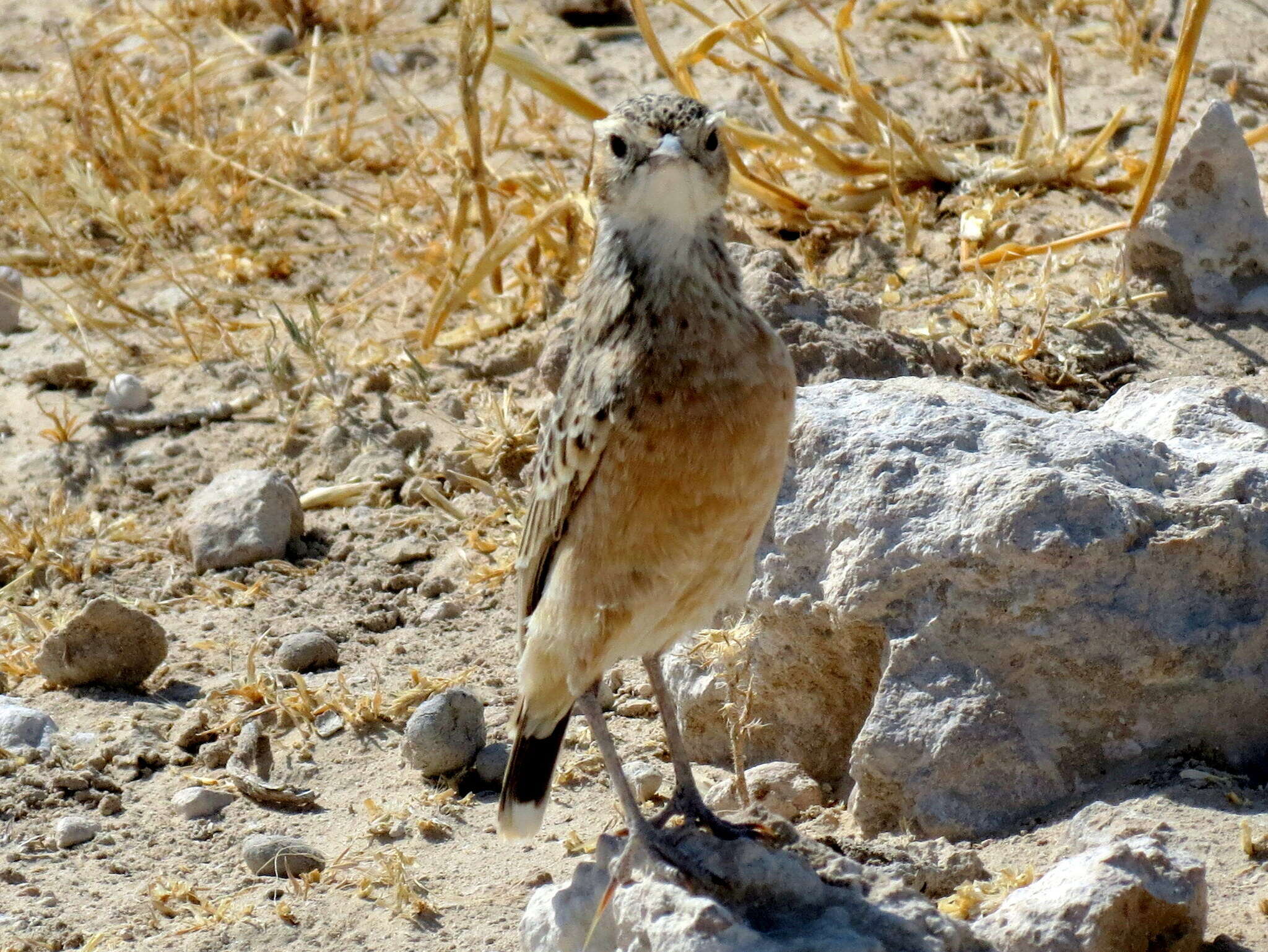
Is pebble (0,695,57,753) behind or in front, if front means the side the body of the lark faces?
behind

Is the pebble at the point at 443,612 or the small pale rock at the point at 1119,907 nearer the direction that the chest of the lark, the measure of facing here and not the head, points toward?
the small pale rock

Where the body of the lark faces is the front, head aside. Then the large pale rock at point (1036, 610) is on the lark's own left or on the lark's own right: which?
on the lark's own left

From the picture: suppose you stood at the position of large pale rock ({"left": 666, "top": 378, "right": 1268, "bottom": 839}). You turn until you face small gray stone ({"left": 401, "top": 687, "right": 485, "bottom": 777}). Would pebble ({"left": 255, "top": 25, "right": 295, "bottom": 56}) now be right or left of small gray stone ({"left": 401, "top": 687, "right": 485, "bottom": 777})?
right

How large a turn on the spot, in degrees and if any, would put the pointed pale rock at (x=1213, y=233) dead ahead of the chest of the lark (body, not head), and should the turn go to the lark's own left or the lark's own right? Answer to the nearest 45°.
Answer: approximately 90° to the lark's own left

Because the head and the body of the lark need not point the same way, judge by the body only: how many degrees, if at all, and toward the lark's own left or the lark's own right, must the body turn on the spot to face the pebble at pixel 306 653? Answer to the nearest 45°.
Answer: approximately 180°

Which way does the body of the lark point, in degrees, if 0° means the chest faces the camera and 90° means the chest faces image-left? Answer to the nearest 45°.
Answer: approximately 315°

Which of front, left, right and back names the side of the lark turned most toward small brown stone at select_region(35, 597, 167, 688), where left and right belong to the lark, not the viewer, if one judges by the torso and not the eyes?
back
